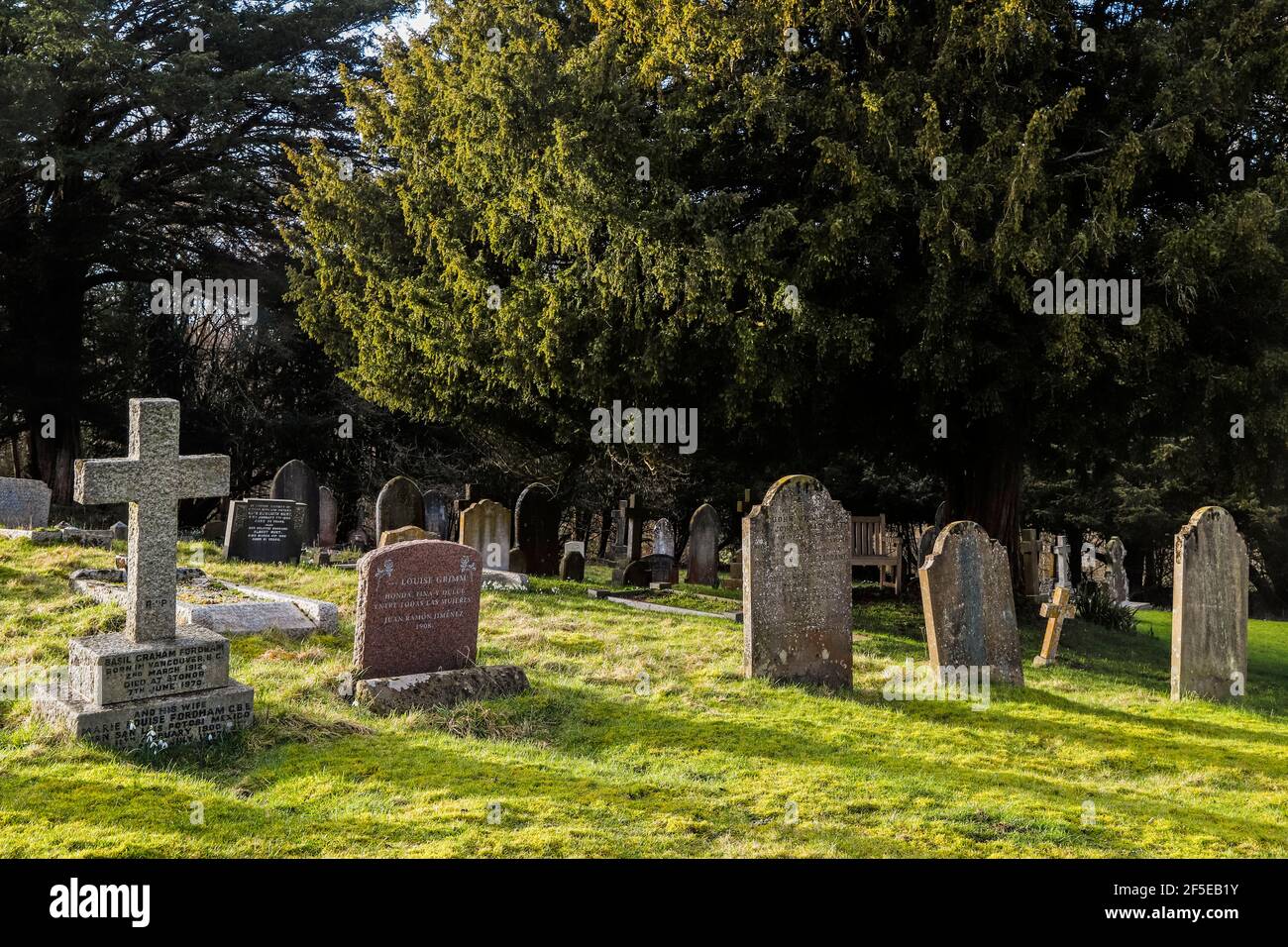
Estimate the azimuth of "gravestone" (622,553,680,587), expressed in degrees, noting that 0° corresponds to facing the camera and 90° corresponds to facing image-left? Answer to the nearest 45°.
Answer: approximately 0°

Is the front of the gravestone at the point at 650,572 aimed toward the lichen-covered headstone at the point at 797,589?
yes

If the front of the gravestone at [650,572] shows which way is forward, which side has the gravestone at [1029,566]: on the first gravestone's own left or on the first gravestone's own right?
on the first gravestone's own left

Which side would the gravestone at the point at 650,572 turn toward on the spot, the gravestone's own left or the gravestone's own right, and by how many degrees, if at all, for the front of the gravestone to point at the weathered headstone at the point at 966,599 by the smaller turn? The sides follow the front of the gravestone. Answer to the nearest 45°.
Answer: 0° — it already faces it

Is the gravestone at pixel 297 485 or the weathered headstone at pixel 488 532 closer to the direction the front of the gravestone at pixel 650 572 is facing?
the weathered headstone

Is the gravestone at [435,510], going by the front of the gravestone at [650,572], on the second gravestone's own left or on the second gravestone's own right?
on the second gravestone's own right

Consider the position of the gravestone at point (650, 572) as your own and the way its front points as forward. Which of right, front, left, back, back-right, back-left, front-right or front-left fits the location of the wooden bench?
back-left

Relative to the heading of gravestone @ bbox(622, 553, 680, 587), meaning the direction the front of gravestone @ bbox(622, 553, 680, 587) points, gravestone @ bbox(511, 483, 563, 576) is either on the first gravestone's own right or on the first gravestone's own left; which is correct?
on the first gravestone's own right

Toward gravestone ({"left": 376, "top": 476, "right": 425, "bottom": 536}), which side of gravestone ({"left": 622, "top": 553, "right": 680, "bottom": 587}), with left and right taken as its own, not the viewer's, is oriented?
right
